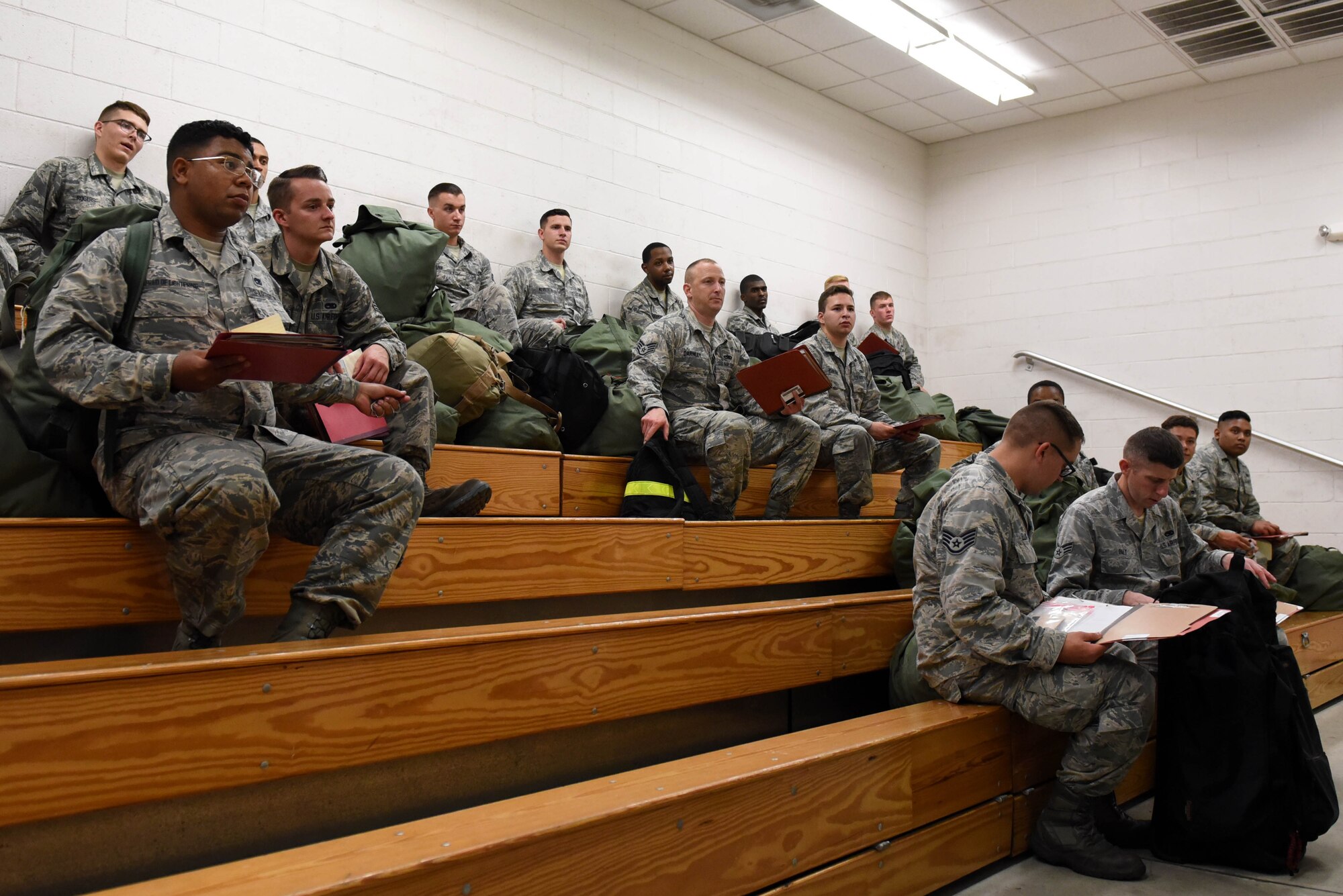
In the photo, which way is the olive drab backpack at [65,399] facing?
to the viewer's left

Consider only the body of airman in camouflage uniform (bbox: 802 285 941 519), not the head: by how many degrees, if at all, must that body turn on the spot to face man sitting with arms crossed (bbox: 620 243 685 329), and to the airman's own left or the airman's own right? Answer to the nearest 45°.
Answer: approximately 180°

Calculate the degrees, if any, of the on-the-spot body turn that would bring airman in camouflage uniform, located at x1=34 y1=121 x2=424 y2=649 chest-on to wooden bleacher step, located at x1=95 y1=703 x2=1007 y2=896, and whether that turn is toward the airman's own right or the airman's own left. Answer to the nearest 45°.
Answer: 0° — they already face it

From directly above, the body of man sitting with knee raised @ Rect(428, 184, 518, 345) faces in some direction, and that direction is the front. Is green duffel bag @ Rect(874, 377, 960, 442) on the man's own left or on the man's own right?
on the man's own left

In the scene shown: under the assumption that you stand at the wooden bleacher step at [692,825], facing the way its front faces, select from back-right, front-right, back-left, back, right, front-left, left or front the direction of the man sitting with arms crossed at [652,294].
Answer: back-left

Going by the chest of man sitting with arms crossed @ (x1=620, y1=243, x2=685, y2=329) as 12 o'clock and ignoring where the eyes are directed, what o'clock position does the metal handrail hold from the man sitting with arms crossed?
The metal handrail is roughly at 10 o'clock from the man sitting with arms crossed.

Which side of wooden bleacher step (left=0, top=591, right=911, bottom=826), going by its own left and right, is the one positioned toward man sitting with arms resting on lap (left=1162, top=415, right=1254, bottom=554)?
left
